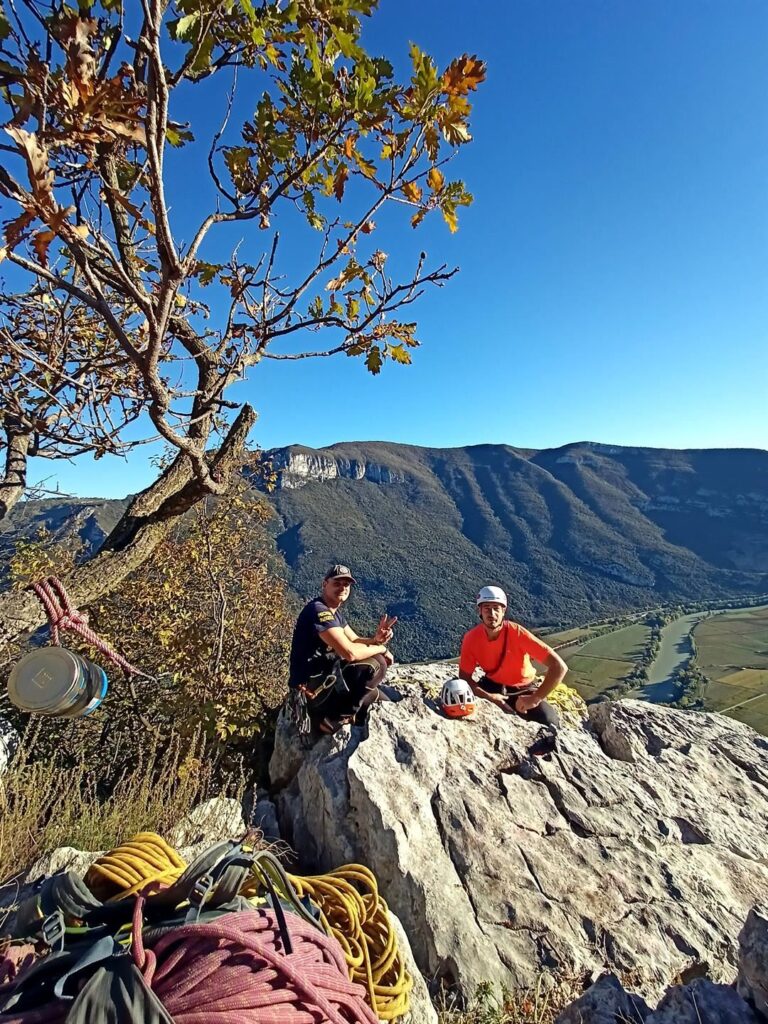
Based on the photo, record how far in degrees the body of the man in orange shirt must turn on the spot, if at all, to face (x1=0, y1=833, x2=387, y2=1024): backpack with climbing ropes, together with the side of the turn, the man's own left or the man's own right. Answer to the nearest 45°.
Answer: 0° — they already face it

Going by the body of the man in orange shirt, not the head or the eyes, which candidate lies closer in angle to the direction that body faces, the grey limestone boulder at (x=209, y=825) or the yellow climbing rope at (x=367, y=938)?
the yellow climbing rope

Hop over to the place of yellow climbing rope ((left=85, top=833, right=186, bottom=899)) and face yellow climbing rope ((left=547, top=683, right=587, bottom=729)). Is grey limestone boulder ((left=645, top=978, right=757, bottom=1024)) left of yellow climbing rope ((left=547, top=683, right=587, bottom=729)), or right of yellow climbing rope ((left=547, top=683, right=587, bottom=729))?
right

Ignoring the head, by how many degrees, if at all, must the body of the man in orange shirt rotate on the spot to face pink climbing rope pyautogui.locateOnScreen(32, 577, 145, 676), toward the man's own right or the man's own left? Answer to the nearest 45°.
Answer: approximately 45° to the man's own right

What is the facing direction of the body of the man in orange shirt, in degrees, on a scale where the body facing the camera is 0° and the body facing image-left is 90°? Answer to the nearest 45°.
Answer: approximately 0°

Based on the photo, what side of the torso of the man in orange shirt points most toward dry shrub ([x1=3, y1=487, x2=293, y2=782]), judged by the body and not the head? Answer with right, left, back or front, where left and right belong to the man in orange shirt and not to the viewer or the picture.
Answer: right

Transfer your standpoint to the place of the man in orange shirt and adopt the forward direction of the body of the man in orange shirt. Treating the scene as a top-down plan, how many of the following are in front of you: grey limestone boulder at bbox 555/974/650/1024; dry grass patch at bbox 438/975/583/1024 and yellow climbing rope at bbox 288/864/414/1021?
3
